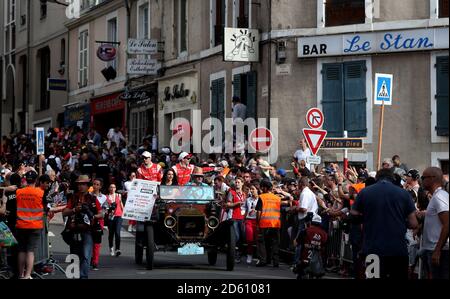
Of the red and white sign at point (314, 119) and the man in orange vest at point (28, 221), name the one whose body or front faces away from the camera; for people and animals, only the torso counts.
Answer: the man in orange vest

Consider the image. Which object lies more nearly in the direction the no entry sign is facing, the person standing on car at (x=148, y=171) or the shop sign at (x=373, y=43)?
the person standing on car

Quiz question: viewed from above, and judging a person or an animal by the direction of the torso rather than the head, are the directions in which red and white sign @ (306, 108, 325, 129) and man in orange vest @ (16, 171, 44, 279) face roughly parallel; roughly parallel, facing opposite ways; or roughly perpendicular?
roughly parallel, facing opposite ways

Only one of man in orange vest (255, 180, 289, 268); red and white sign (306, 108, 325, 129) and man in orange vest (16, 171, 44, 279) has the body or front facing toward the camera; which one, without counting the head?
the red and white sign

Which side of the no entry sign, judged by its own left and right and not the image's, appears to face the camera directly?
front

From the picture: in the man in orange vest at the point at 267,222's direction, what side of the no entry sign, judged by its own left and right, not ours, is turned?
front

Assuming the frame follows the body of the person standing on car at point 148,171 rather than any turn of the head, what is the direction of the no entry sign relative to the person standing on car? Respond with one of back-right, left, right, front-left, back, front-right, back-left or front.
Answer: back

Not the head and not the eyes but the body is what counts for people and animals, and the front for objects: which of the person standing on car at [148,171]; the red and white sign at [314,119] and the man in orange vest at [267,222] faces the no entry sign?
the man in orange vest

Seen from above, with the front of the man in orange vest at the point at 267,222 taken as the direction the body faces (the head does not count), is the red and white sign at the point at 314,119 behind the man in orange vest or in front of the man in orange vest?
in front

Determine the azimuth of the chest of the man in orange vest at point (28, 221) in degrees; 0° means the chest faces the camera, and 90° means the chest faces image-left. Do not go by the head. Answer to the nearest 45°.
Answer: approximately 180°

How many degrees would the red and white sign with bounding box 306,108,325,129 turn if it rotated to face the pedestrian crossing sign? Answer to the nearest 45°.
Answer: approximately 45° to its left

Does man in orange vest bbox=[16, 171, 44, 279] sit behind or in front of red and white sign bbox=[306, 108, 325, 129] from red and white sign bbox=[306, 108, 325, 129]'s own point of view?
in front

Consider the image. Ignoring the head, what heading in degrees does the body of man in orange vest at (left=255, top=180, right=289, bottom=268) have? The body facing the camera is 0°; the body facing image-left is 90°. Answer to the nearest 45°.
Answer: approximately 180°

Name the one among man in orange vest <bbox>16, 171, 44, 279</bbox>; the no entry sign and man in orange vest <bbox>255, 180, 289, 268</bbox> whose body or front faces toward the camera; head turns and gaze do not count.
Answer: the no entry sign

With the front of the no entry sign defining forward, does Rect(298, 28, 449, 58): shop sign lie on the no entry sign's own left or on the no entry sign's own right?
on the no entry sign's own left
